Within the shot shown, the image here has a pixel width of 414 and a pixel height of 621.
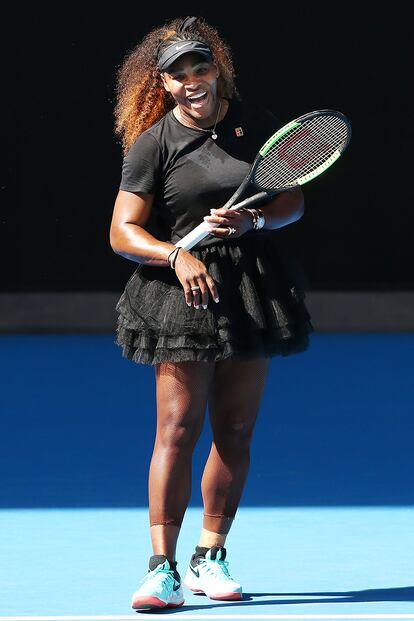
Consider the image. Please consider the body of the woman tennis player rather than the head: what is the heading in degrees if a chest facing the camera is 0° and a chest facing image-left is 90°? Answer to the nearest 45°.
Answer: approximately 0°
